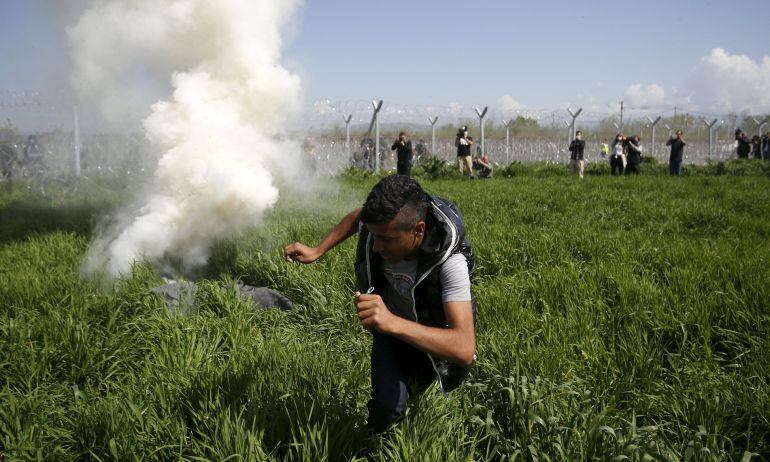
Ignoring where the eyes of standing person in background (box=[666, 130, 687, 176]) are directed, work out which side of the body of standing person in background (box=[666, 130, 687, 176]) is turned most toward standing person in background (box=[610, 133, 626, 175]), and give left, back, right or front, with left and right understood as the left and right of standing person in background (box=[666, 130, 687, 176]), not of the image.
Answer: right

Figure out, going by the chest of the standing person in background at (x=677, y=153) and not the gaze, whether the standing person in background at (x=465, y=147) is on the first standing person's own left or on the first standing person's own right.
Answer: on the first standing person's own right

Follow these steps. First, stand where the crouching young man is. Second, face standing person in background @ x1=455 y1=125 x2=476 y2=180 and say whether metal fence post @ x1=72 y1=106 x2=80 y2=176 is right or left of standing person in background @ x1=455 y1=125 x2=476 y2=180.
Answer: left

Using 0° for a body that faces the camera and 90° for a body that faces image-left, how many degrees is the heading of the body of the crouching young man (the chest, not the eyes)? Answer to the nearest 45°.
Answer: approximately 45°

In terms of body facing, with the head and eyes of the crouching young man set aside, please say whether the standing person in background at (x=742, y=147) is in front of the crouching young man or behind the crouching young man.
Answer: behind
